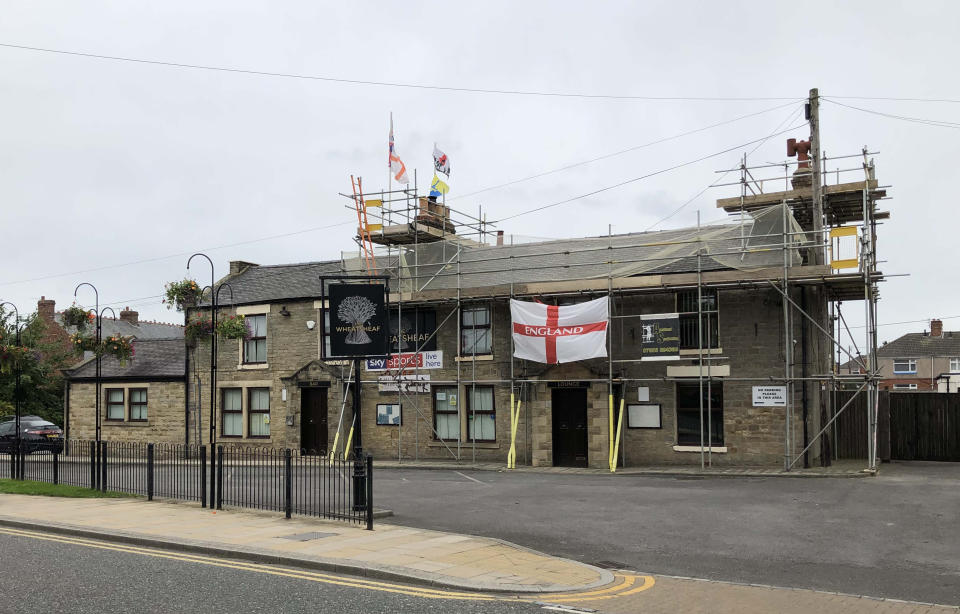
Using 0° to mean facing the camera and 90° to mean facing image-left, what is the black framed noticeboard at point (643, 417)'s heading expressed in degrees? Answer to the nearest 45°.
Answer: approximately 0°

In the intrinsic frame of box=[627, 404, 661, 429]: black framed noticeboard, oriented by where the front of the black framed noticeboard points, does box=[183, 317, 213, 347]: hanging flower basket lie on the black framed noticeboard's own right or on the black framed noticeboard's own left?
on the black framed noticeboard's own right

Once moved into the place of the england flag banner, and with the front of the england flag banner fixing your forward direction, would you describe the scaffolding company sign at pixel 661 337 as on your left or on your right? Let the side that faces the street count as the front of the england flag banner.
on your left

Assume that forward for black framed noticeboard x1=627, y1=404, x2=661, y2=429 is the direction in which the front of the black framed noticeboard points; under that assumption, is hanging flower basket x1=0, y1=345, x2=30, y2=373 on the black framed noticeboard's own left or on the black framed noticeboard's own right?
on the black framed noticeboard's own right

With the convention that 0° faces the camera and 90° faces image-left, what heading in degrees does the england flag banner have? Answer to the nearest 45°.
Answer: approximately 0°
